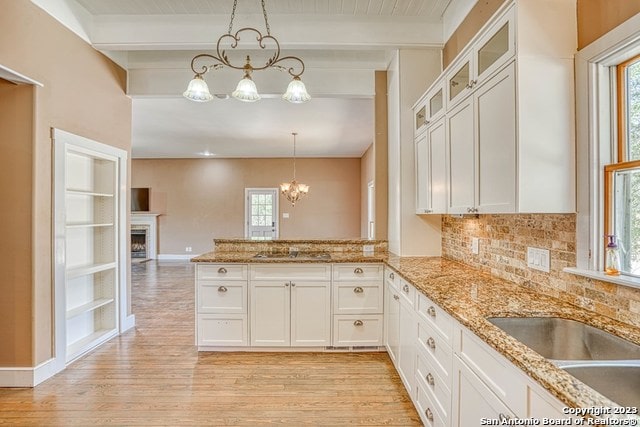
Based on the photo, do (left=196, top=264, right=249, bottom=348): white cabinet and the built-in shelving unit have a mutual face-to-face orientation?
no

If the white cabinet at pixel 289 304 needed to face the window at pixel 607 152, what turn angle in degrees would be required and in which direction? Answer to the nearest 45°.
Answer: approximately 45° to its left

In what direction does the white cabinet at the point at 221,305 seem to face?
toward the camera

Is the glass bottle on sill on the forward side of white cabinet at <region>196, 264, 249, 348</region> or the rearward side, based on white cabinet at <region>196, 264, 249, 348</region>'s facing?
on the forward side

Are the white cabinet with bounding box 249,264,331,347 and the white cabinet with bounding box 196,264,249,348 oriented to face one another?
no

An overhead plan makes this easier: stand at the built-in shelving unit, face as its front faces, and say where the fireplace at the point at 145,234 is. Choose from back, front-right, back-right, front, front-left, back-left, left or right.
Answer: back-left

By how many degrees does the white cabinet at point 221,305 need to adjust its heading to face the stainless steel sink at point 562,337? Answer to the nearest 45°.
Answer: approximately 45° to its left

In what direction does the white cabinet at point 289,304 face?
toward the camera

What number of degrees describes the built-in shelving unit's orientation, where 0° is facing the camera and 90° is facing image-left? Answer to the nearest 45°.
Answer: approximately 315°

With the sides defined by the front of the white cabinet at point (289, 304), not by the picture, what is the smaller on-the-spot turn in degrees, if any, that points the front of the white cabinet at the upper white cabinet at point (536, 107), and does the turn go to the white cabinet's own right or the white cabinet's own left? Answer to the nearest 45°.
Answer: approximately 45° to the white cabinet's own left

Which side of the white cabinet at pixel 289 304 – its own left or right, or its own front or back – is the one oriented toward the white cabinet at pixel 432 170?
left

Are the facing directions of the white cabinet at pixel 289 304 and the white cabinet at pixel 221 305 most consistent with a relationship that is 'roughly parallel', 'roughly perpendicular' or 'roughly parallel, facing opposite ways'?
roughly parallel

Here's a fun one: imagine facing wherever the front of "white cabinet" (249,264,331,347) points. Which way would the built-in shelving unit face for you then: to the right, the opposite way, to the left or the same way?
to the left

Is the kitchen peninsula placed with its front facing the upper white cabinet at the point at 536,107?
no

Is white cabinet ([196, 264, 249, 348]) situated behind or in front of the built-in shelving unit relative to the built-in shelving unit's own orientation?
in front

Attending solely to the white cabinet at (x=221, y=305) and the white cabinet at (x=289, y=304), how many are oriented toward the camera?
2

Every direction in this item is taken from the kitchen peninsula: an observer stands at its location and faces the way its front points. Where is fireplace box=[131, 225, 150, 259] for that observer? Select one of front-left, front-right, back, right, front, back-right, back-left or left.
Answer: right
